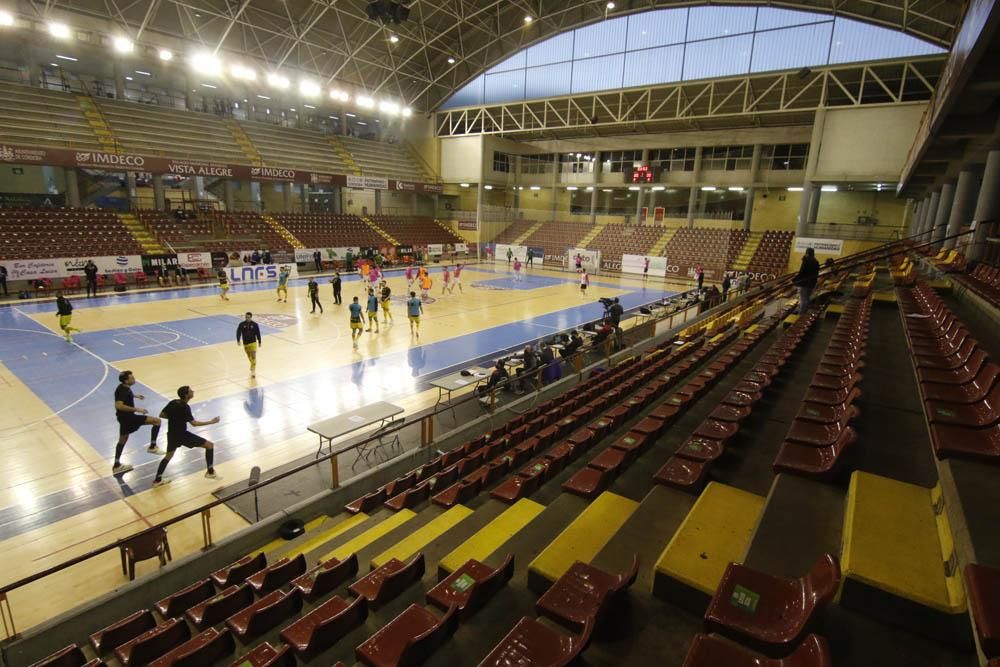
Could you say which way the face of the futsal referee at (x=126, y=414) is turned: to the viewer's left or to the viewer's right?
to the viewer's right

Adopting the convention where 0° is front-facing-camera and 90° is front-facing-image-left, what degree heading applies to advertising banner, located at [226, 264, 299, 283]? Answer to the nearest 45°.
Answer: approximately 0°

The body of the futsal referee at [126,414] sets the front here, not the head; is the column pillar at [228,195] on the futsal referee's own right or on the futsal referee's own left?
on the futsal referee's own left

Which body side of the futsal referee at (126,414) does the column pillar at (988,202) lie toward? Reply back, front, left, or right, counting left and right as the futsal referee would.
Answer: front

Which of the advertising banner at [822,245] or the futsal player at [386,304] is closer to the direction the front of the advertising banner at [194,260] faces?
the futsal player

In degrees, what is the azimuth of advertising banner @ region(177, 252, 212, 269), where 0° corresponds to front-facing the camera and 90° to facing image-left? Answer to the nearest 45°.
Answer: approximately 0°

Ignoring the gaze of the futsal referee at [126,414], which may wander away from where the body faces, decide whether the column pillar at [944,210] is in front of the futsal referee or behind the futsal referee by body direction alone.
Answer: in front

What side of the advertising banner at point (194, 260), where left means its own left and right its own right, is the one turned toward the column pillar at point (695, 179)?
left

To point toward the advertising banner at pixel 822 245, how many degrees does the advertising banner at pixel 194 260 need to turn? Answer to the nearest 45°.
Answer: approximately 45° to its left

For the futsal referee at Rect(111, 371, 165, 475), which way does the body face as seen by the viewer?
to the viewer's right

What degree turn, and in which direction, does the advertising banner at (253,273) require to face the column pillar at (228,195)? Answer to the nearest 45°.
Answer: approximately 180°

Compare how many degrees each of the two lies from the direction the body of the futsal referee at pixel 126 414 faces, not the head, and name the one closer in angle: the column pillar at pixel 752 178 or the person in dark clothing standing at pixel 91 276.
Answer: the column pillar

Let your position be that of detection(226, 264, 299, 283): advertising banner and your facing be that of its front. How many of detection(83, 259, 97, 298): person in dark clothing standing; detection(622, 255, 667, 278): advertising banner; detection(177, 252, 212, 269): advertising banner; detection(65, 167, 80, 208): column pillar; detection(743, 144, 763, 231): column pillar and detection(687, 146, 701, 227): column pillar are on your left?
3
